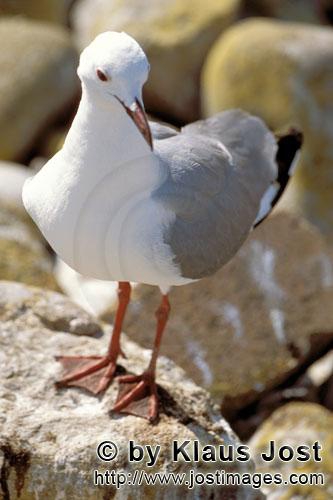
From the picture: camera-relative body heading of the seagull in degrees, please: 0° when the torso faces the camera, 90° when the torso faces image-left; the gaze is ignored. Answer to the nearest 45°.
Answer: approximately 45°

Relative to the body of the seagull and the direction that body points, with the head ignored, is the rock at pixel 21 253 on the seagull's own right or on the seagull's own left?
on the seagull's own right

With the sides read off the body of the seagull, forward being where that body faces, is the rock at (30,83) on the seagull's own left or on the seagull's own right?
on the seagull's own right

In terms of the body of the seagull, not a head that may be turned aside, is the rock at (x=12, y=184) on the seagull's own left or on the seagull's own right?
on the seagull's own right

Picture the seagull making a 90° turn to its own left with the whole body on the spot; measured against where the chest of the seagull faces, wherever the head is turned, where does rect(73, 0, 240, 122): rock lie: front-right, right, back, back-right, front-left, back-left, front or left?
back-left

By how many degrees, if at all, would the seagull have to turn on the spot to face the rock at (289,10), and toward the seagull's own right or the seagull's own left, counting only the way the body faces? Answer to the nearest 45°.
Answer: approximately 135° to the seagull's own right

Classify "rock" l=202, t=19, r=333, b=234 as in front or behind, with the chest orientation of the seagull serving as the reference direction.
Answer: behind

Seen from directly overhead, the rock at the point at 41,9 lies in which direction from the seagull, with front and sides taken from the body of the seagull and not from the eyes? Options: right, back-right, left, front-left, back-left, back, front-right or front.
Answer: back-right
